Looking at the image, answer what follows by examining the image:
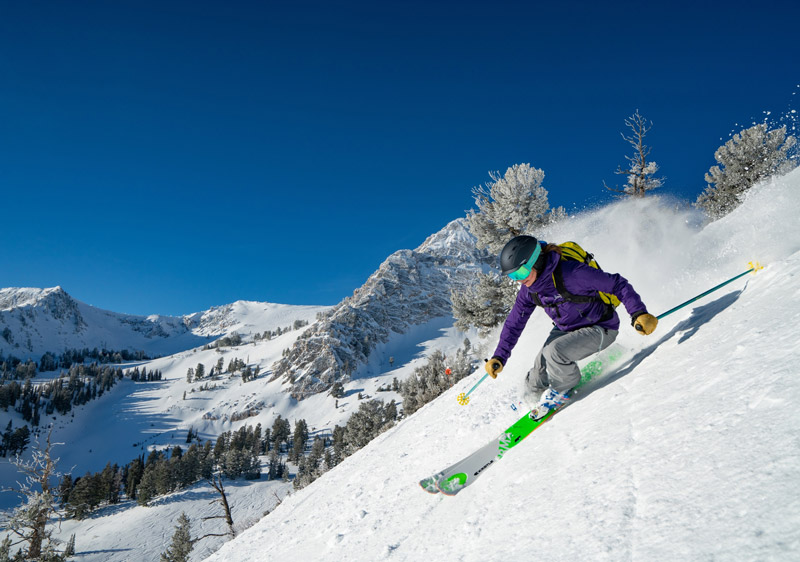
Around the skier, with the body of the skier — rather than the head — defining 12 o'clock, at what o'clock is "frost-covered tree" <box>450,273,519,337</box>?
The frost-covered tree is roughly at 4 o'clock from the skier.

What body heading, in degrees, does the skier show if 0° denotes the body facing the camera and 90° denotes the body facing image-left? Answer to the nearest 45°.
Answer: approximately 45°

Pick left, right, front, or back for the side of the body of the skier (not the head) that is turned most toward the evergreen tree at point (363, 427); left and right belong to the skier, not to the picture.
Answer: right

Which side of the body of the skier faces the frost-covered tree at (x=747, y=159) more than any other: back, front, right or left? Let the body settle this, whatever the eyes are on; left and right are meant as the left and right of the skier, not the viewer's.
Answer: back

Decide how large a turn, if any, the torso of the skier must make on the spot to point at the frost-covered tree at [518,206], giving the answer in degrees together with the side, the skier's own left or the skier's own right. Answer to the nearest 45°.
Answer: approximately 135° to the skier's own right

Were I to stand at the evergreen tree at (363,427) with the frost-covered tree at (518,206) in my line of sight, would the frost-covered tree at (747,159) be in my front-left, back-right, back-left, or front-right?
front-left

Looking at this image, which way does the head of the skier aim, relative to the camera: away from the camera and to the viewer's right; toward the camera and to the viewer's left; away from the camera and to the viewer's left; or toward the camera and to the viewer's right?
toward the camera and to the viewer's left
